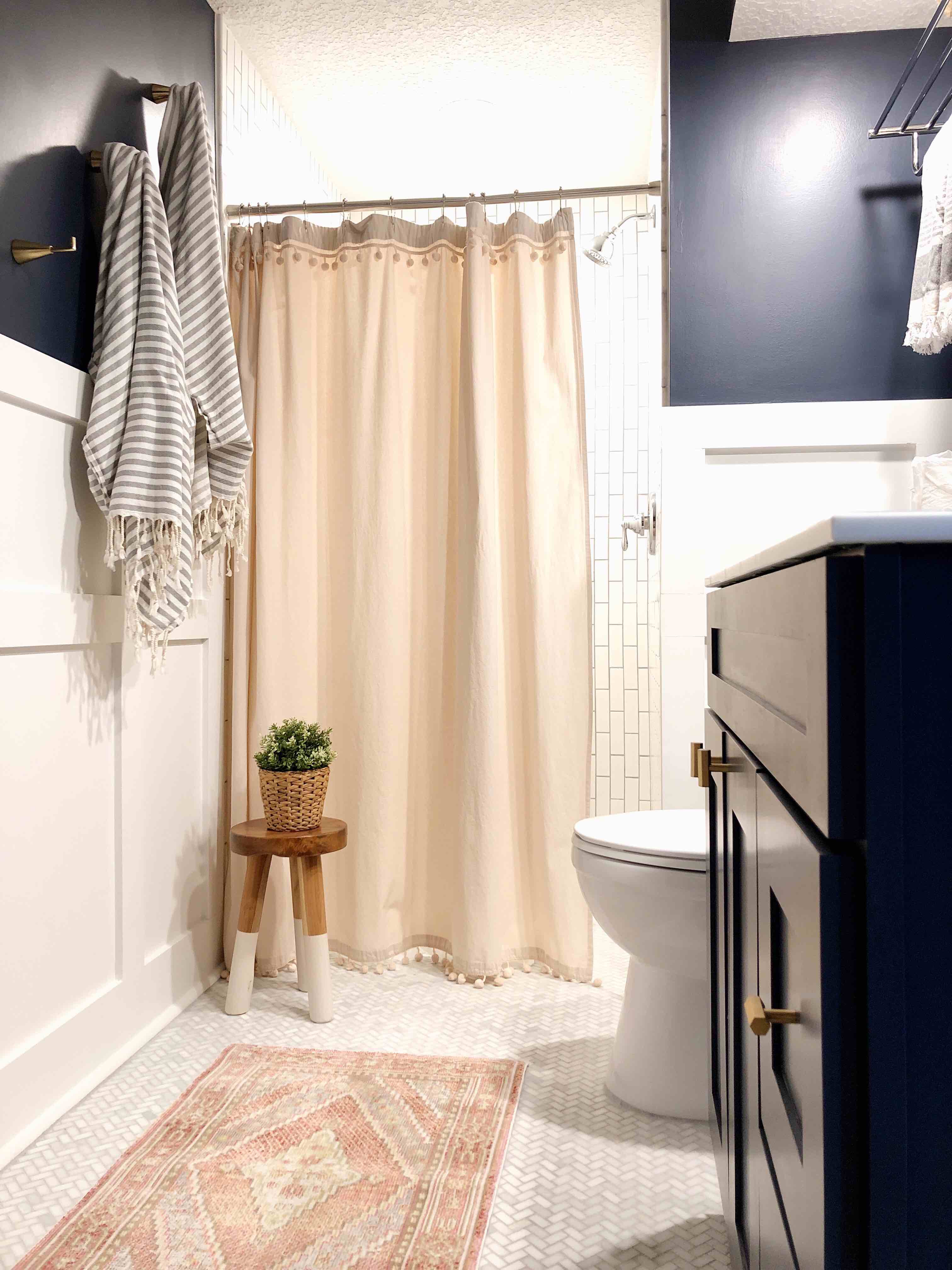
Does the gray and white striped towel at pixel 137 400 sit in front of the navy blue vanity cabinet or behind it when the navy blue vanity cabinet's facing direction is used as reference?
in front

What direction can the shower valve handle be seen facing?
to the viewer's left

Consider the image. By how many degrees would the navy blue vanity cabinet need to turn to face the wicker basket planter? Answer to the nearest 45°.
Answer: approximately 45° to its right

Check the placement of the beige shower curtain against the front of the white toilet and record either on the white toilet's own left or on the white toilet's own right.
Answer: on the white toilet's own right

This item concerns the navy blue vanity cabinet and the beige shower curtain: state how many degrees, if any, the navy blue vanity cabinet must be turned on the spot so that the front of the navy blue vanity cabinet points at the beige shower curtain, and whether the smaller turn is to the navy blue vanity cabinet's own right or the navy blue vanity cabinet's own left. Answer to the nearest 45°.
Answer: approximately 45° to the navy blue vanity cabinet's own right

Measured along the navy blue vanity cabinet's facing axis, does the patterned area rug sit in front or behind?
in front

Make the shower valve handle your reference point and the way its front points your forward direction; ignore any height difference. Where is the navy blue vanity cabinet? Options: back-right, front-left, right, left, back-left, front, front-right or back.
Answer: left

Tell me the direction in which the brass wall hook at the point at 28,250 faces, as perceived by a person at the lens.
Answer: facing to the right of the viewer

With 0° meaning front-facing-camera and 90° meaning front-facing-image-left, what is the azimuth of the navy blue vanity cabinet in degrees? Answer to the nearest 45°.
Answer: approximately 90°
